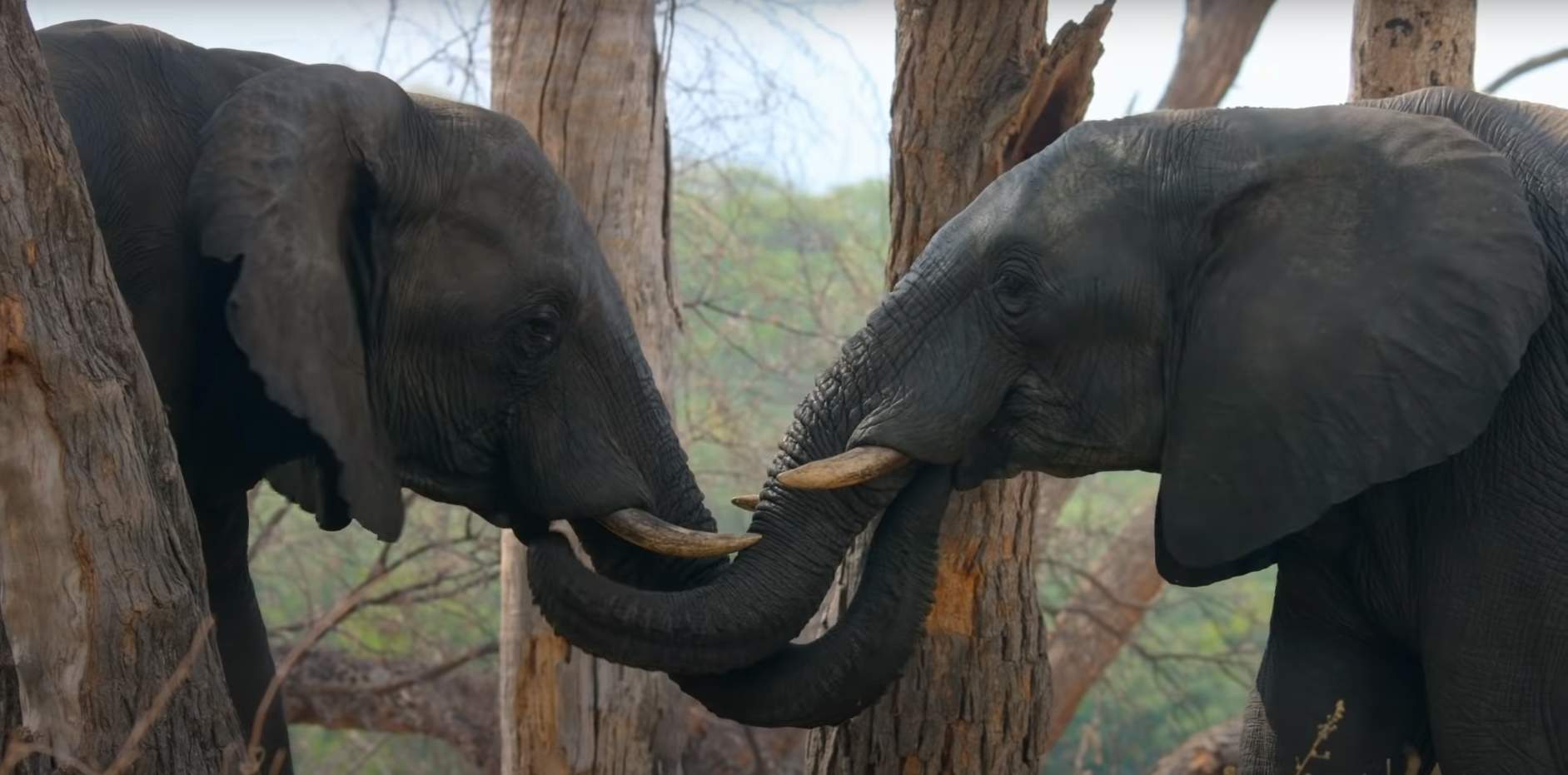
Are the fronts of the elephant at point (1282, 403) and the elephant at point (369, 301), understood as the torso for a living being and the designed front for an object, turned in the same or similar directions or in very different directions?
very different directions

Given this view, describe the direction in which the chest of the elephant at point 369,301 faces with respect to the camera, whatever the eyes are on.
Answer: to the viewer's right

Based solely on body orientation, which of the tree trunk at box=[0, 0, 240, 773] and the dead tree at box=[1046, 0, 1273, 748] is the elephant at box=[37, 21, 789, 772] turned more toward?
the dead tree

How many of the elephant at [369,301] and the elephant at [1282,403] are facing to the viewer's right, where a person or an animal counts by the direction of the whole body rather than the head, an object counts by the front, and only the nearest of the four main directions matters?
1

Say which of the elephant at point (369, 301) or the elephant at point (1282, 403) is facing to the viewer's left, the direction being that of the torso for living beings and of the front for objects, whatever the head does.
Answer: the elephant at point (1282, 403)

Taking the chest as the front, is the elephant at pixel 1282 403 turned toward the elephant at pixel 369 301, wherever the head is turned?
yes

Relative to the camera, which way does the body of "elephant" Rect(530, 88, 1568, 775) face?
to the viewer's left
